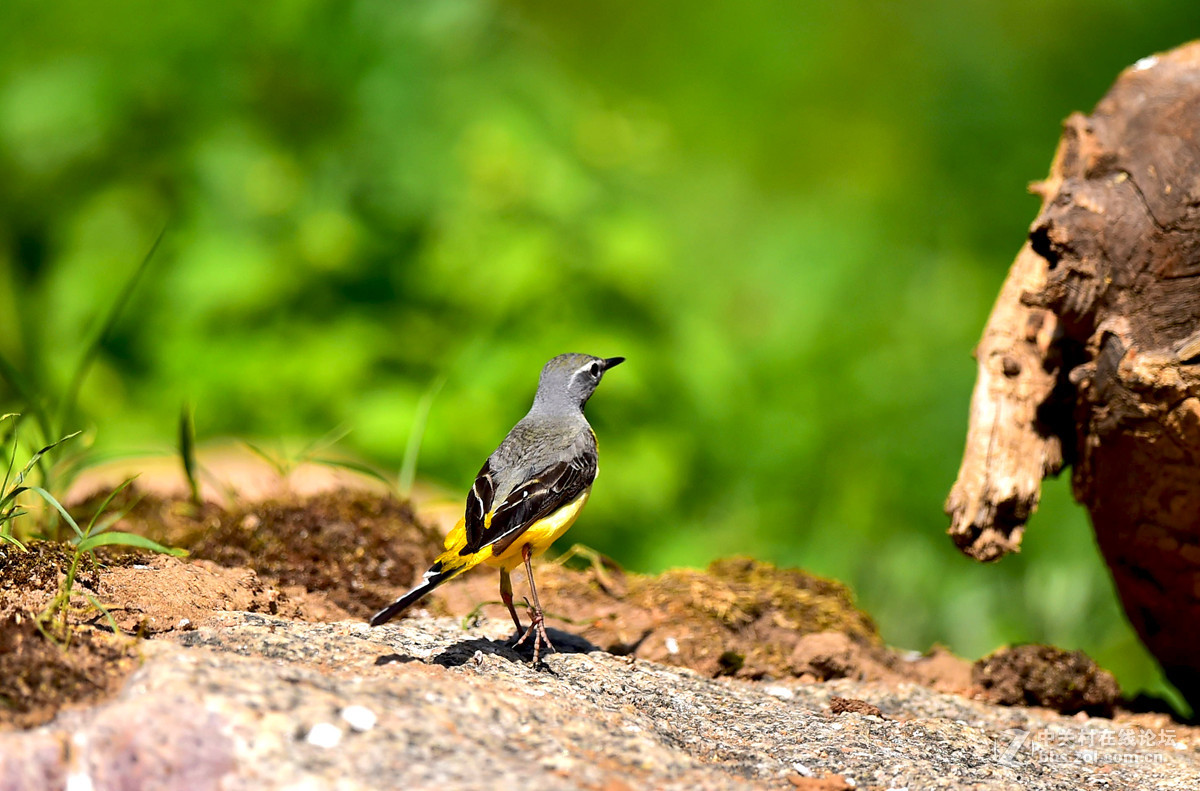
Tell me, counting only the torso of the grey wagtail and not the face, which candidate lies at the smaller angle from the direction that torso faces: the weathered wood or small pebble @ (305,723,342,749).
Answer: the weathered wood

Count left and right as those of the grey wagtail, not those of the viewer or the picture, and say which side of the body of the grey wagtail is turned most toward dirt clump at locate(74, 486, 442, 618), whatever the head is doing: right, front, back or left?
left

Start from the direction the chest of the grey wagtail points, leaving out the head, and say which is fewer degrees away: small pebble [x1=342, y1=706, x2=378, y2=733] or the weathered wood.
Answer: the weathered wood

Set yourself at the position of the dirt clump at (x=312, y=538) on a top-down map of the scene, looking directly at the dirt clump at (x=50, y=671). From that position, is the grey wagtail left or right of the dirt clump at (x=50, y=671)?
left

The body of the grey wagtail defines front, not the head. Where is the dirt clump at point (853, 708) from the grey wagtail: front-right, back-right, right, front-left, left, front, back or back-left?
front-right

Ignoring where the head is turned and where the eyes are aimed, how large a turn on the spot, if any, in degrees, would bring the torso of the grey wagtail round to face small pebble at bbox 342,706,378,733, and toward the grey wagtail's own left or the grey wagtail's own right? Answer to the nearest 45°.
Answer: approximately 135° to the grey wagtail's own right

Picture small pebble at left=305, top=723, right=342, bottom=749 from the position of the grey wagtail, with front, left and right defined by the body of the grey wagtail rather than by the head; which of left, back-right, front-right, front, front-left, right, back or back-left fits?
back-right

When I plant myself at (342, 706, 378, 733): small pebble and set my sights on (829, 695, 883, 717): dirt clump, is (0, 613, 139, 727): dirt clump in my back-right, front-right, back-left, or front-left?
back-left

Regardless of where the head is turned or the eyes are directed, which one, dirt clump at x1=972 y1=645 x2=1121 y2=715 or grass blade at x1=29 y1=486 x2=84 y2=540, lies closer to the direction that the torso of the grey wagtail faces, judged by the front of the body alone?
the dirt clump

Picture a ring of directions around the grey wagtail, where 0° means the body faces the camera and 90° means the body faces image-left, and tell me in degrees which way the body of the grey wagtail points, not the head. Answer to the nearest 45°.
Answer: approximately 225°

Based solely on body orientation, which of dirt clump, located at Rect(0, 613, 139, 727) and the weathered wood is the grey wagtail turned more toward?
the weathered wood
